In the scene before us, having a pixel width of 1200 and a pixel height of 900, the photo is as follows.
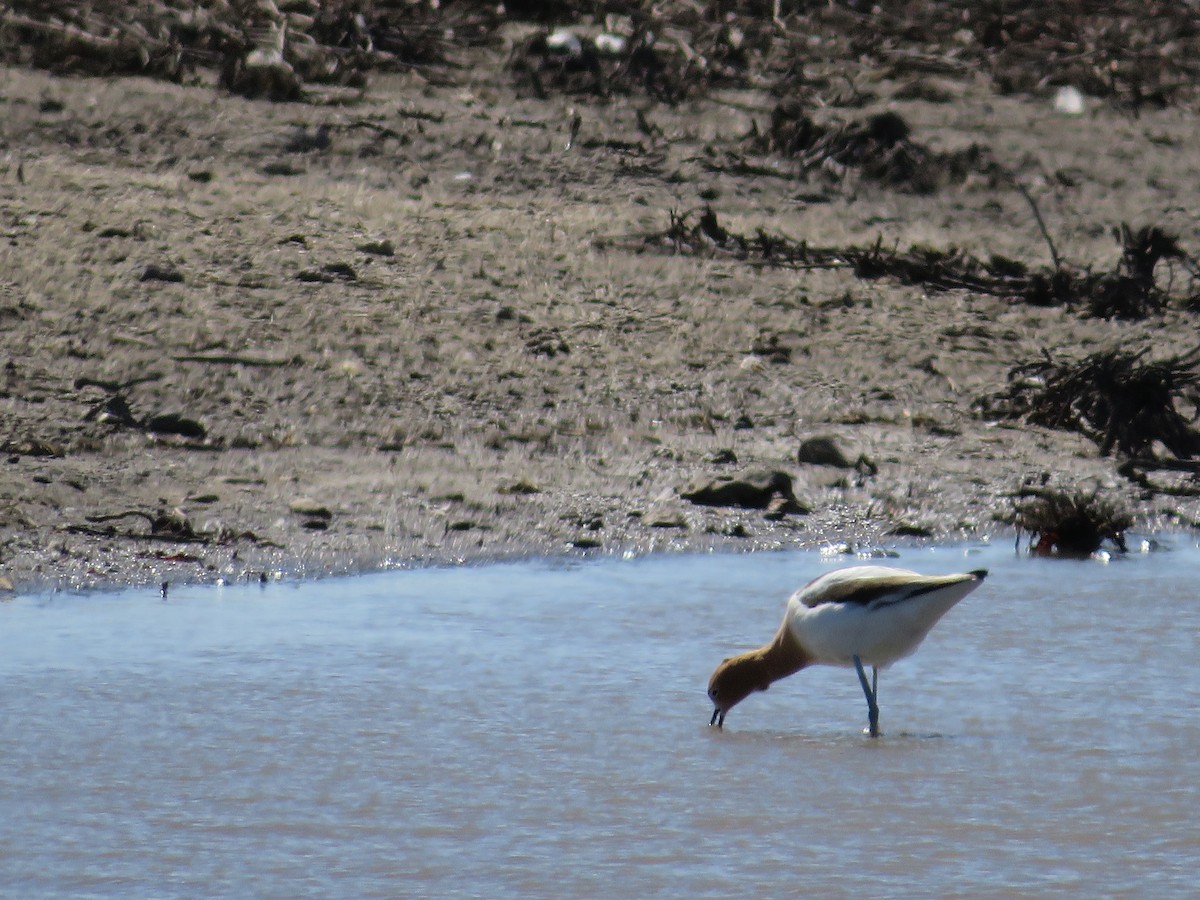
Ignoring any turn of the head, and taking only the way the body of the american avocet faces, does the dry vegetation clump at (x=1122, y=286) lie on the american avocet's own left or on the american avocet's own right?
on the american avocet's own right

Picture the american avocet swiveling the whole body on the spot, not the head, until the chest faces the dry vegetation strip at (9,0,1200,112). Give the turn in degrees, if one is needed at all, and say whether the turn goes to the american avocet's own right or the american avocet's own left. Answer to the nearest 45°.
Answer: approximately 90° to the american avocet's own right

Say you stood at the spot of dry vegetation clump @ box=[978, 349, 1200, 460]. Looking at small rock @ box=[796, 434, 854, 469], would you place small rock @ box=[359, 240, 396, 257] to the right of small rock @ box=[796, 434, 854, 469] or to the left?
right

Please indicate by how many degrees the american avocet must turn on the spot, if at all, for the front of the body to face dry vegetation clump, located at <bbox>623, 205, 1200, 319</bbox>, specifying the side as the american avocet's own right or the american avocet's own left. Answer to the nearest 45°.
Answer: approximately 90° to the american avocet's own right

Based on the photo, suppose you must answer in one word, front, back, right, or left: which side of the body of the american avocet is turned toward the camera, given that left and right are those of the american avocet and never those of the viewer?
left

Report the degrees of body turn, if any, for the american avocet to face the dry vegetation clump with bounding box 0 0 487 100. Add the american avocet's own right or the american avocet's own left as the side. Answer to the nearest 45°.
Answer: approximately 45° to the american avocet's own right

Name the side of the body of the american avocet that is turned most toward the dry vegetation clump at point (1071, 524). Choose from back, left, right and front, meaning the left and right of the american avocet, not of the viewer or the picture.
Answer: right

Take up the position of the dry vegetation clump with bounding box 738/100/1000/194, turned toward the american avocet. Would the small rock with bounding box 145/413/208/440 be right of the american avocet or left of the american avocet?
right

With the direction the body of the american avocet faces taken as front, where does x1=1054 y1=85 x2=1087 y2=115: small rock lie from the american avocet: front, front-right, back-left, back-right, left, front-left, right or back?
right

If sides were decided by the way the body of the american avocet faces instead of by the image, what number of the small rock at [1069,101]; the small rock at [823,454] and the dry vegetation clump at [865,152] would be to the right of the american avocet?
3

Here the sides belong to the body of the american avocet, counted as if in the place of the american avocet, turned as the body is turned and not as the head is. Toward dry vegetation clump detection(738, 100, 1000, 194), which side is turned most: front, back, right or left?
right
